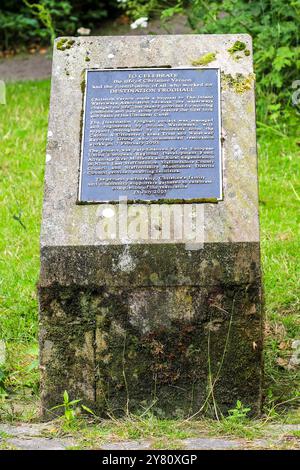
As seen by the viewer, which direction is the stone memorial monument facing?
toward the camera

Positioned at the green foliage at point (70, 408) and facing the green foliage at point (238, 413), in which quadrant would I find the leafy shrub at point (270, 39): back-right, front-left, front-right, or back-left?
front-left

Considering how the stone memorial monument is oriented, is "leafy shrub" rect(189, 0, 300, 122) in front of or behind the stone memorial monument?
behind
